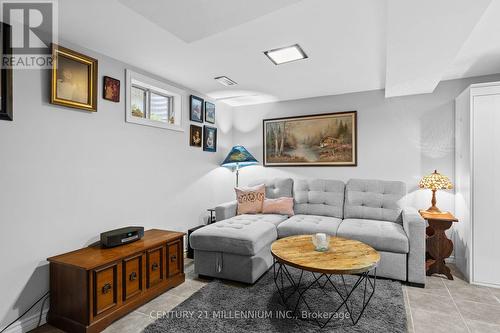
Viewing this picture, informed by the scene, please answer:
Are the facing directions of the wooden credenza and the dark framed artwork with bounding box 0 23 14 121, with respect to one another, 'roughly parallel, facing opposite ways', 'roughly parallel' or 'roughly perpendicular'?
roughly parallel

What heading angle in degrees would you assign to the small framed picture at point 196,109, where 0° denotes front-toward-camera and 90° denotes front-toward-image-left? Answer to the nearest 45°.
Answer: approximately 315°

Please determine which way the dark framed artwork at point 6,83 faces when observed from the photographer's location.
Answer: facing the viewer and to the right of the viewer

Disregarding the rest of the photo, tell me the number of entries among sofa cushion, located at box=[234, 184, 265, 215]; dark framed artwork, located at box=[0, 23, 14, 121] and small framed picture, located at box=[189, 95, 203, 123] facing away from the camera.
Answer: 0

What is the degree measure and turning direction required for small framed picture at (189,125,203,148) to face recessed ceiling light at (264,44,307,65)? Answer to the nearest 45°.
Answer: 0° — it already faces it

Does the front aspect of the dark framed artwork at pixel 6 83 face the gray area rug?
yes

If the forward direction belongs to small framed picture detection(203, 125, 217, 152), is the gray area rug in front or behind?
in front

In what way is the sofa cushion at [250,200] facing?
toward the camera

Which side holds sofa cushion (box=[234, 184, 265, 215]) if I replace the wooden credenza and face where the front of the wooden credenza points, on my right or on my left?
on my left

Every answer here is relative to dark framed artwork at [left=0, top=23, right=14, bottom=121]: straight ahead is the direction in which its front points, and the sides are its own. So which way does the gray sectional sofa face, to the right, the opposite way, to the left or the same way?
to the right

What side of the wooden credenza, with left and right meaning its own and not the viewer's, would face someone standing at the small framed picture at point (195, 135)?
left

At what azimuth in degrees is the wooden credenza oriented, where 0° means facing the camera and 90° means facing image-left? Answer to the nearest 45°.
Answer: approximately 315°

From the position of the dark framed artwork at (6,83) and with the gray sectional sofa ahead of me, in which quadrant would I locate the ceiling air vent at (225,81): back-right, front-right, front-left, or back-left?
front-left

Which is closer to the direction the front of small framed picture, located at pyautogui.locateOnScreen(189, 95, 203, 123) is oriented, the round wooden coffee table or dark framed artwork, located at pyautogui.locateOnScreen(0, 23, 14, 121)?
the round wooden coffee table

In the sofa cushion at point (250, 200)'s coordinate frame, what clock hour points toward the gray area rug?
The gray area rug is roughly at 12 o'clock from the sofa cushion.
